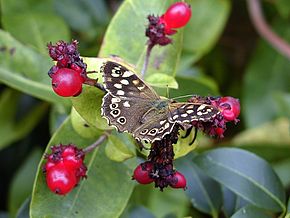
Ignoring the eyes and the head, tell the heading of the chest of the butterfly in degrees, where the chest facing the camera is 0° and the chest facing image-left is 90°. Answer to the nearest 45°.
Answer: approximately 225°

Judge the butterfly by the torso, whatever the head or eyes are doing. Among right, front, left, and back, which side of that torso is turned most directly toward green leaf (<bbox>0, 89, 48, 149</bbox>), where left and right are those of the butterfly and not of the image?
left

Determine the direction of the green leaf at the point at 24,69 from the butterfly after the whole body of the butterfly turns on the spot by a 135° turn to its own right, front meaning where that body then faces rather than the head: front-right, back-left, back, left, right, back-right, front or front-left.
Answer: back-right
